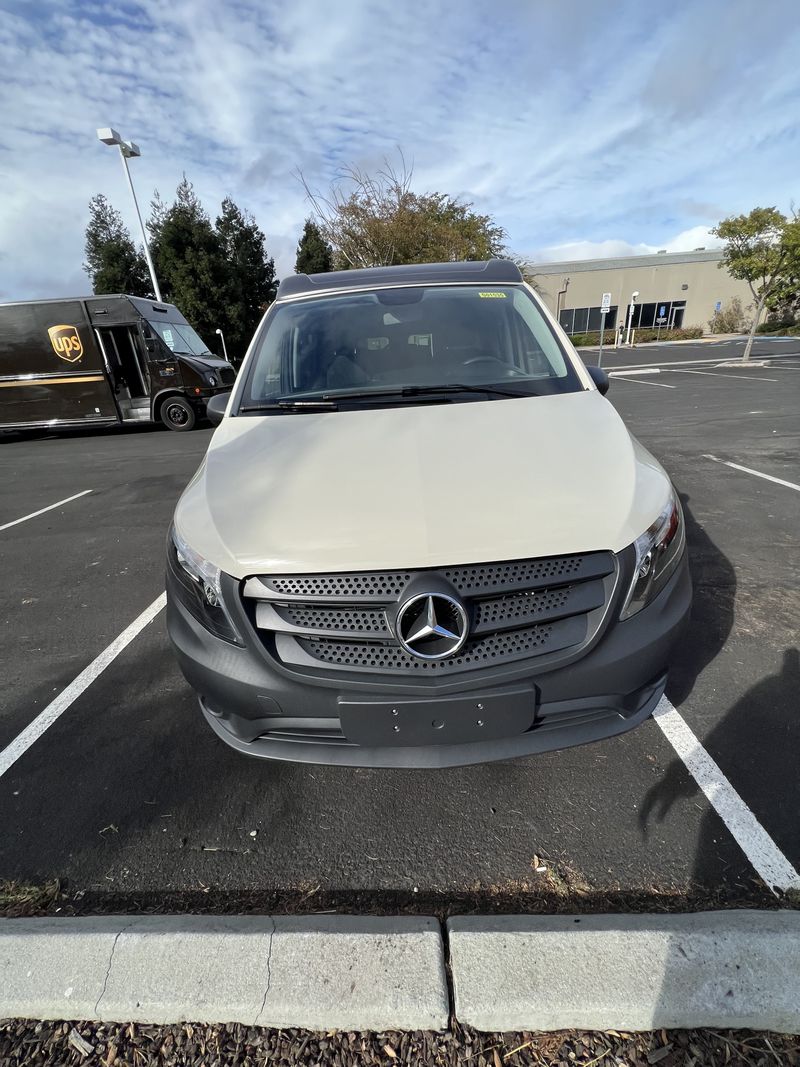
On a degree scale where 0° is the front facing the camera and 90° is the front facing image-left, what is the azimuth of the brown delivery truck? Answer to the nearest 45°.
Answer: approximately 315°

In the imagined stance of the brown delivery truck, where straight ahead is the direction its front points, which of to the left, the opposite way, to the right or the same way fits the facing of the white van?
to the right

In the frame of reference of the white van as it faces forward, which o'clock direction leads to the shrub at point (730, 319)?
The shrub is roughly at 7 o'clock from the white van.

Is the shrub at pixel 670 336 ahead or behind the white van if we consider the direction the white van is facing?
behind

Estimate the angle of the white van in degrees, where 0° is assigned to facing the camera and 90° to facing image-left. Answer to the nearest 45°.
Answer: approximately 0°

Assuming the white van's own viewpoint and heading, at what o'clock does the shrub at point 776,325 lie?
The shrub is roughly at 7 o'clock from the white van.

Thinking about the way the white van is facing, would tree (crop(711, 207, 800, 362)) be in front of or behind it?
behind
